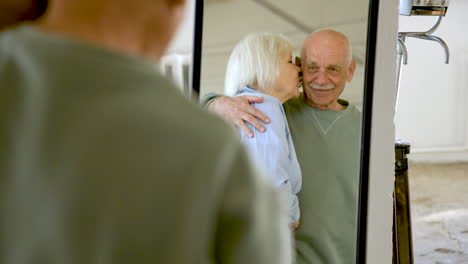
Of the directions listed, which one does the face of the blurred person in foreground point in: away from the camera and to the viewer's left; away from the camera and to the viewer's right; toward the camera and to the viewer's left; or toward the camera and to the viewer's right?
away from the camera and to the viewer's right

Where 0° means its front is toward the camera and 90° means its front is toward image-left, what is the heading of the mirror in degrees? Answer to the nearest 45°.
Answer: approximately 0°

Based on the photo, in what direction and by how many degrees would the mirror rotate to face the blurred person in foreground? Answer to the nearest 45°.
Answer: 0° — it already faces them
